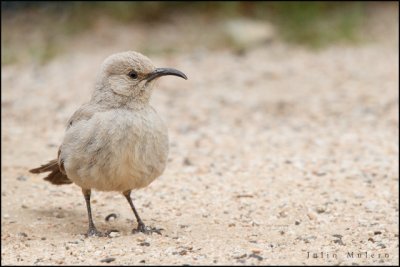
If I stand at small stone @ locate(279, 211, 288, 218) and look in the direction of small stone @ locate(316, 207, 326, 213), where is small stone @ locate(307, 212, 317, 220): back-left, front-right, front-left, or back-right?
front-right

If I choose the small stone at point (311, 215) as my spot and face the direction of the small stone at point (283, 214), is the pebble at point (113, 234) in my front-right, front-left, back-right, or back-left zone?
front-left

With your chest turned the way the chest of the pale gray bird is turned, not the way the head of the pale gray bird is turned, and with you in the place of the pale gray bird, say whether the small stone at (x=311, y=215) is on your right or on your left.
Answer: on your left

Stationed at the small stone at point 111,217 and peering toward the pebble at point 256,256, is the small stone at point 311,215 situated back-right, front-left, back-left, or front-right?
front-left

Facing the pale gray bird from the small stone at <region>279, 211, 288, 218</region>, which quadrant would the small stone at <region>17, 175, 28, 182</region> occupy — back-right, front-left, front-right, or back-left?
front-right

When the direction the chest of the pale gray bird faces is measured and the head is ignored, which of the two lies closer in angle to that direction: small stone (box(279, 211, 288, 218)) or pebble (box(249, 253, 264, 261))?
the pebble

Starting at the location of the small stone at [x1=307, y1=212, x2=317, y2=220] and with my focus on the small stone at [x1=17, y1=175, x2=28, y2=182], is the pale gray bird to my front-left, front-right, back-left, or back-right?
front-left

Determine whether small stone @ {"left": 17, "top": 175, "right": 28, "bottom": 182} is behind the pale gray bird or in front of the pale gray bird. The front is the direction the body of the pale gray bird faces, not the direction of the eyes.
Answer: behind

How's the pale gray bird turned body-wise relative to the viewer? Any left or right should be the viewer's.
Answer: facing the viewer and to the right of the viewer
